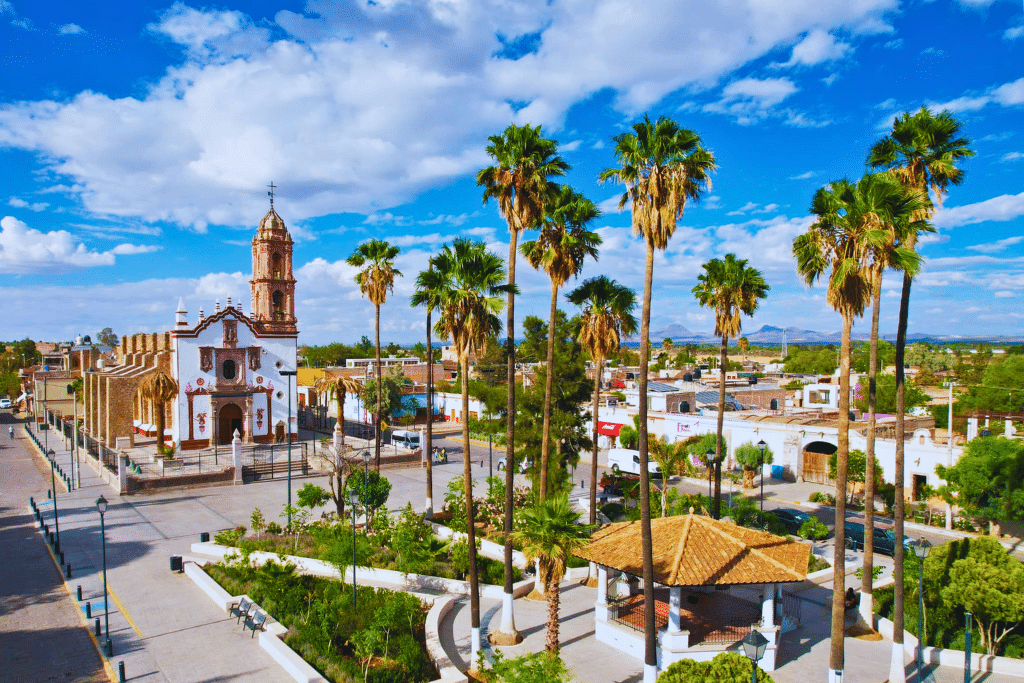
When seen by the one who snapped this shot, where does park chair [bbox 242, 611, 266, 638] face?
facing the viewer and to the left of the viewer

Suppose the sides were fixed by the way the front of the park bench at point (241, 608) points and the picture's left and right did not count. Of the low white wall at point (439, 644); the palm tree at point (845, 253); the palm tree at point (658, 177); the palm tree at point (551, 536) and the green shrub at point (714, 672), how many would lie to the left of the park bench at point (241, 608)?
5

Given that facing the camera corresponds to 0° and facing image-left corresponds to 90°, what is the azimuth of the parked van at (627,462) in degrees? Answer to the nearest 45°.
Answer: approximately 270°

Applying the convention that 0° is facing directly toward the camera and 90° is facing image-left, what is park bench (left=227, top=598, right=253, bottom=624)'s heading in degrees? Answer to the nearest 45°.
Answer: approximately 45°

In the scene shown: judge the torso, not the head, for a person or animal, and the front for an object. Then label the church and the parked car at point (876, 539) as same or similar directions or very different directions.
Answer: same or similar directions

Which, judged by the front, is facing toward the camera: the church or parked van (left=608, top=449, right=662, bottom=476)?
the church

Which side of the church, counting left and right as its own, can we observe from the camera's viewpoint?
front

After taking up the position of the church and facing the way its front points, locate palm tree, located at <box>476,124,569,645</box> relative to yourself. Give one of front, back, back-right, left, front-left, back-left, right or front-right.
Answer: front

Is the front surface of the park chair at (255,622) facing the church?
no

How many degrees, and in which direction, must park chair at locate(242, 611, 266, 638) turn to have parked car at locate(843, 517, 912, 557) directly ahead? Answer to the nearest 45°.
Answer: approximately 135° to its left

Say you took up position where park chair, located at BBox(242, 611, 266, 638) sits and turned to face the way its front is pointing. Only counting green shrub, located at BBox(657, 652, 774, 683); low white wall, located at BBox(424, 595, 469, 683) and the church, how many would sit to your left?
2

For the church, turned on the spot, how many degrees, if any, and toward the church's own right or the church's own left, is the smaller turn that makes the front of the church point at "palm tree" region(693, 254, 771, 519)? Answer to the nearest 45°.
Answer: approximately 45° to the church's own left
